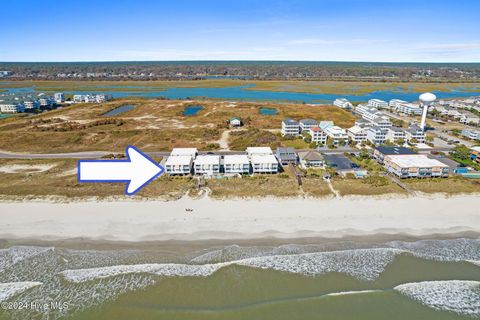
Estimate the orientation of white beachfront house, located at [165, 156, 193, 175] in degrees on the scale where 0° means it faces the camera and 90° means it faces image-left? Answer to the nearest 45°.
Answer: approximately 0°

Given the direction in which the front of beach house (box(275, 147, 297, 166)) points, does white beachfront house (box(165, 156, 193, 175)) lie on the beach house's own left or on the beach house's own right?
on the beach house's own right

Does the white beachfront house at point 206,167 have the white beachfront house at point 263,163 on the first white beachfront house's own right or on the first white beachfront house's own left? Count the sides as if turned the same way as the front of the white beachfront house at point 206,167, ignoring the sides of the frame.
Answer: on the first white beachfront house's own left

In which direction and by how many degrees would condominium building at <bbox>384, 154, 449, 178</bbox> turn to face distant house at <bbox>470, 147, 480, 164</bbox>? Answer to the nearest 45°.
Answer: approximately 135° to its left

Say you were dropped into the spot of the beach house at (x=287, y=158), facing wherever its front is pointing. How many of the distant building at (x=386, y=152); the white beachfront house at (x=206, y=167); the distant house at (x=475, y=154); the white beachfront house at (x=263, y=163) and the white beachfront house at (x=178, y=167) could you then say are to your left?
2

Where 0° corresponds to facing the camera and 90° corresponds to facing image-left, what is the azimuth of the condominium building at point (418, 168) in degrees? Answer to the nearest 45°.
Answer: approximately 0°

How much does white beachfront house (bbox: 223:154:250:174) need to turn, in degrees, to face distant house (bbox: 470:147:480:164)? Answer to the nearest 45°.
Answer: approximately 90° to its left

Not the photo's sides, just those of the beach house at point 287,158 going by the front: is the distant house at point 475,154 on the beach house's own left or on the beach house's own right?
on the beach house's own left

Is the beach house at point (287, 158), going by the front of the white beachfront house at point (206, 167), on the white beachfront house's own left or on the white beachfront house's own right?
on the white beachfront house's own left

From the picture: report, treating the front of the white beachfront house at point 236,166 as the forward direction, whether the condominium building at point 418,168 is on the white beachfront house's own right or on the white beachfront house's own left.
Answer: on the white beachfront house's own left

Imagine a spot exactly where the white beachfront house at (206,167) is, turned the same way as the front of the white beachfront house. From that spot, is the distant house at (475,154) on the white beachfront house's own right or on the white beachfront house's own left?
on the white beachfront house's own left
